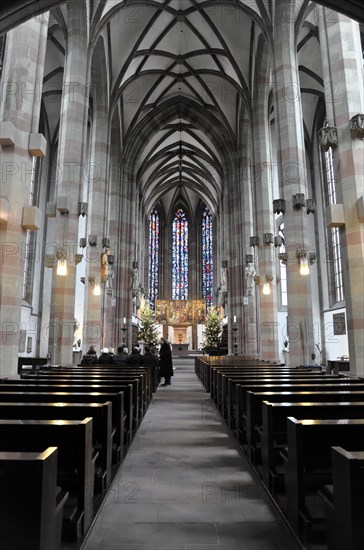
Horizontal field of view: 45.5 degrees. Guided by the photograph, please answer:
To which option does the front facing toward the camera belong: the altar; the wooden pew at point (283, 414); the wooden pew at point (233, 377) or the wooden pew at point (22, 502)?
the altar

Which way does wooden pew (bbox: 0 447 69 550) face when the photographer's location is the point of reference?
facing away from the viewer

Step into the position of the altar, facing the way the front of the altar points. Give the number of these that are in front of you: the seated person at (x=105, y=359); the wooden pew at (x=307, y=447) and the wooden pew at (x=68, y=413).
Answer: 3

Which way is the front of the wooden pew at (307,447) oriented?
away from the camera

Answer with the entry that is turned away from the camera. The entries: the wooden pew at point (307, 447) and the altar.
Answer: the wooden pew

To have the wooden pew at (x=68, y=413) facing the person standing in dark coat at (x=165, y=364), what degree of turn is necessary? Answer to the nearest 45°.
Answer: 0° — it already faces them

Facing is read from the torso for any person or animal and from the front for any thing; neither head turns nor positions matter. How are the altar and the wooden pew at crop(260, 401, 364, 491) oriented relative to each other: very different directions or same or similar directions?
very different directions

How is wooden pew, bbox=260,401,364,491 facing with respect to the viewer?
away from the camera

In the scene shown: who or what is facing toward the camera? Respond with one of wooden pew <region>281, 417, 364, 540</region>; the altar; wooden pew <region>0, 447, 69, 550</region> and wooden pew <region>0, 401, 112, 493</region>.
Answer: the altar

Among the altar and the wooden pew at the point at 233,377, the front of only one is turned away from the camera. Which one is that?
the wooden pew

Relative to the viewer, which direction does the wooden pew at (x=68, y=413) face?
away from the camera

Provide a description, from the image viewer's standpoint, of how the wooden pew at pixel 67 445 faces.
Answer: facing away from the viewer

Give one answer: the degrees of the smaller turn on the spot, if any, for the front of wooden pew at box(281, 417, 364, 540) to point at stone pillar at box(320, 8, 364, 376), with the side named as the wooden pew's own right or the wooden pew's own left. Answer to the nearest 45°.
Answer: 0° — it already faces it

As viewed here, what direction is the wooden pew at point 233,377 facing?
away from the camera
